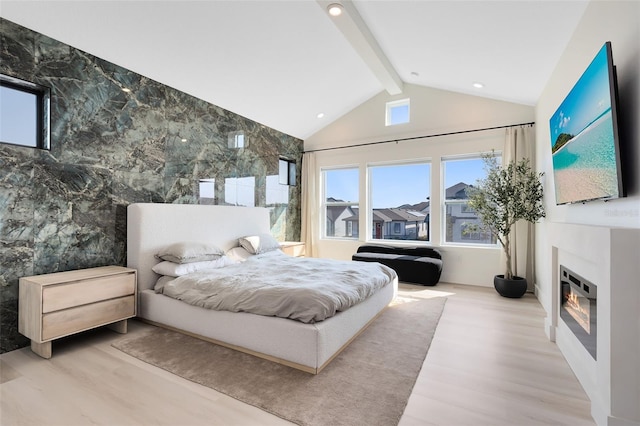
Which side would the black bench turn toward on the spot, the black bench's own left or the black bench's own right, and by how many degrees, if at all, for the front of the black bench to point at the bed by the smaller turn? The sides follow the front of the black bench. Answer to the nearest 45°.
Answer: approximately 45° to the black bench's own right

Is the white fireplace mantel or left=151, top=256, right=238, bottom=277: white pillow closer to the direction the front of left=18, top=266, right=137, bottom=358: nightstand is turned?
the white fireplace mantel

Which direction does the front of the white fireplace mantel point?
to the viewer's left

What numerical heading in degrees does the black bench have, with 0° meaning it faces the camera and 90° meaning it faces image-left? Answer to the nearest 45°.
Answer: approximately 0°

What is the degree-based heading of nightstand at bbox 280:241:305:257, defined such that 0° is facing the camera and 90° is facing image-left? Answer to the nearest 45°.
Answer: approximately 315°
